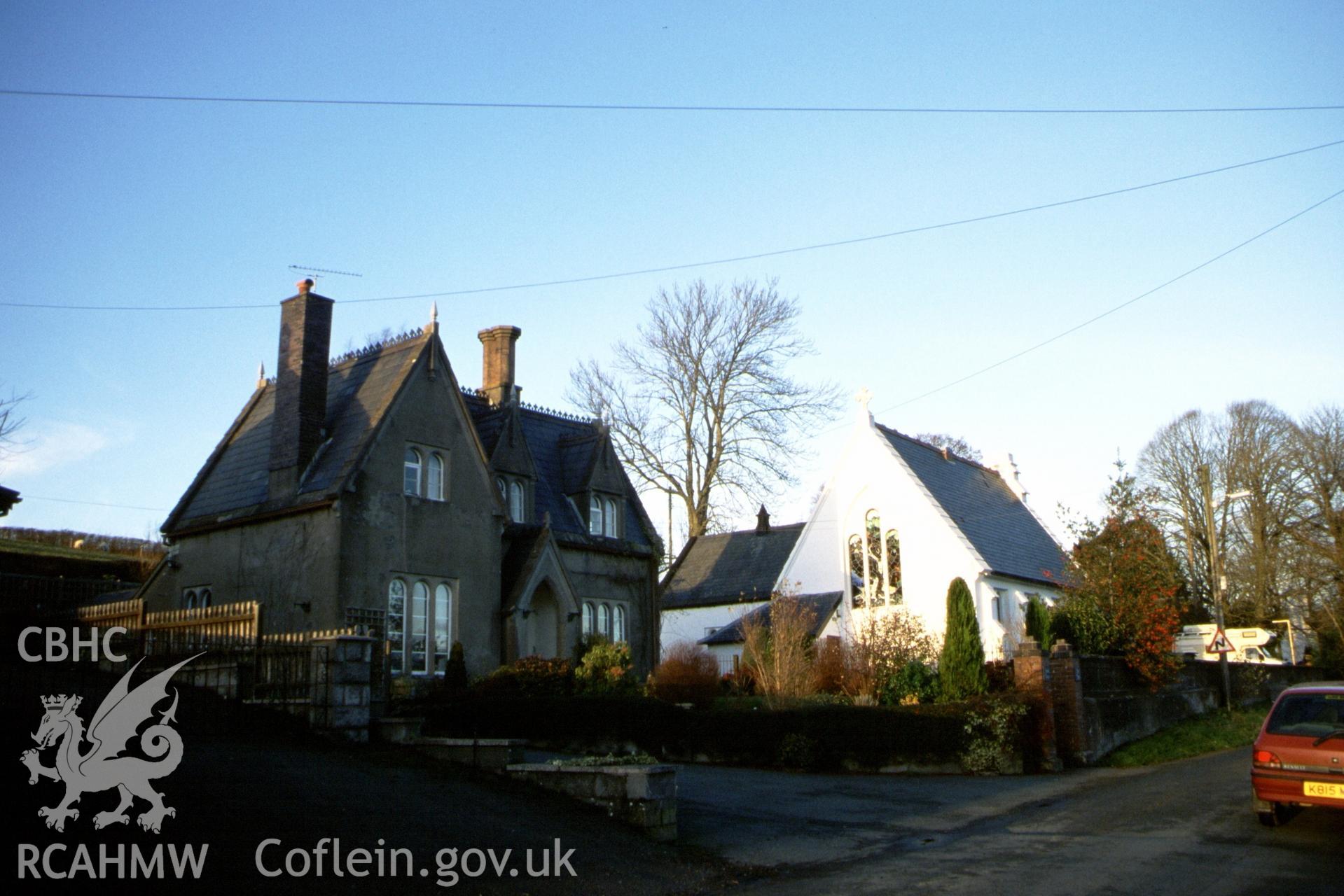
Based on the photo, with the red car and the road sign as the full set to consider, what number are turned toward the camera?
1

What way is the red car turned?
away from the camera

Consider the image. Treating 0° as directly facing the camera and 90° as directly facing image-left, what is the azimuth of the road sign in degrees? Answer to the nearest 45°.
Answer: approximately 0°

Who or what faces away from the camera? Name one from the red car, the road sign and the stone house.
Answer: the red car

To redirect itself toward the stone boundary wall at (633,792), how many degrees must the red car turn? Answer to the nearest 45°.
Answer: approximately 135° to its left

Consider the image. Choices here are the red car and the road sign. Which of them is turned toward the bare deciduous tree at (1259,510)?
the red car

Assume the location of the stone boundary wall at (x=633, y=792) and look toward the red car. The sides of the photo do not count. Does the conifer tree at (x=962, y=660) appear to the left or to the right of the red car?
left

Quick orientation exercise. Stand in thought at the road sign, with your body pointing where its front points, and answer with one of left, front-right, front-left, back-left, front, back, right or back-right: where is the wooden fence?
front-right

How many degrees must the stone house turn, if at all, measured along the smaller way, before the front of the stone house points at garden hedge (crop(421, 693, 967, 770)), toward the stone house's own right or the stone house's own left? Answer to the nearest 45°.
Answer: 0° — it already faces it

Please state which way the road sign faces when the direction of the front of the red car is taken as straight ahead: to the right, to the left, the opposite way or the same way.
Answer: the opposite way

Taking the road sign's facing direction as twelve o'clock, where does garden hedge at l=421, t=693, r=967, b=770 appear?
The garden hedge is roughly at 1 o'clock from the road sign.

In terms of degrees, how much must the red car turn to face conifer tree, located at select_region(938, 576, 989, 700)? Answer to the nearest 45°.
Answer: approximately 45° to its left

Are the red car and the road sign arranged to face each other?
yes
